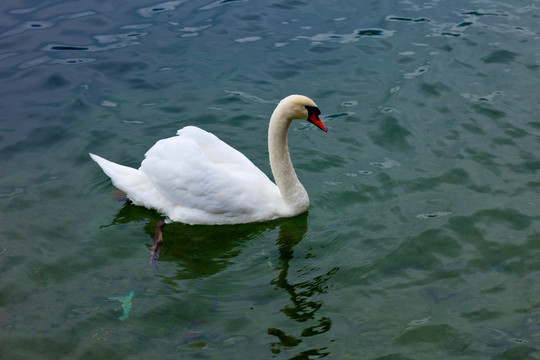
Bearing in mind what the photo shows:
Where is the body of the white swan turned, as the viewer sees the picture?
to the viewer's right
